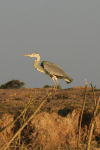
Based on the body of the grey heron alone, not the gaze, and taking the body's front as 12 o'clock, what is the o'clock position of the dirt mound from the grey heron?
The dirt mound is roughly at 9 o'clock from the grey heron.

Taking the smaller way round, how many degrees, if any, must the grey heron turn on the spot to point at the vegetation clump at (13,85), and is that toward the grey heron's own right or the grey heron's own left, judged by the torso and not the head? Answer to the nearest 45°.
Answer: approximately 45° to the grey heron's own right

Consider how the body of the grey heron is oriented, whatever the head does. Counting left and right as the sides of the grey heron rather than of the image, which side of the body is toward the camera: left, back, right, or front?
left
